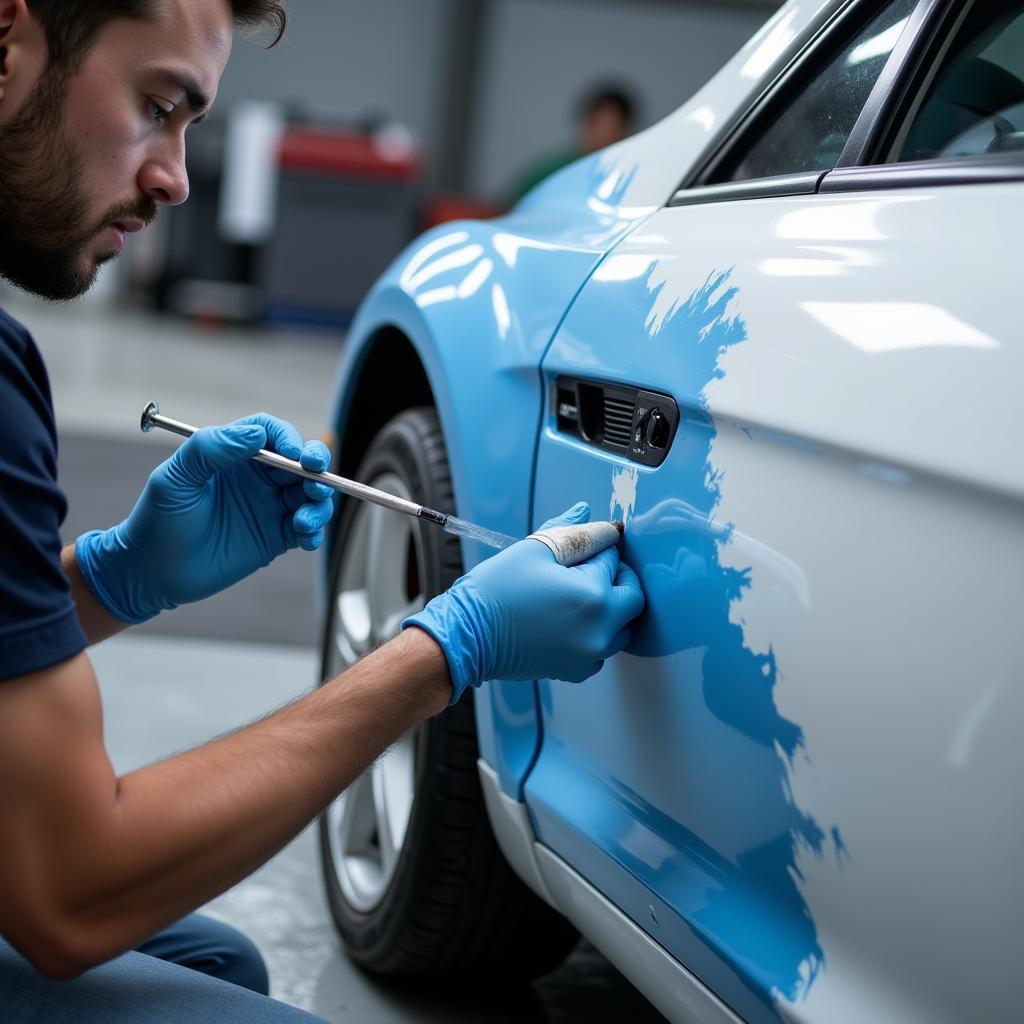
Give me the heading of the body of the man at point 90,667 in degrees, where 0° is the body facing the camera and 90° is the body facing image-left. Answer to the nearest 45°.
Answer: approximately 270°

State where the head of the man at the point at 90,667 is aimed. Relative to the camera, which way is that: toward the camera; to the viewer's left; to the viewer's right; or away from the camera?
to the viewer's right
